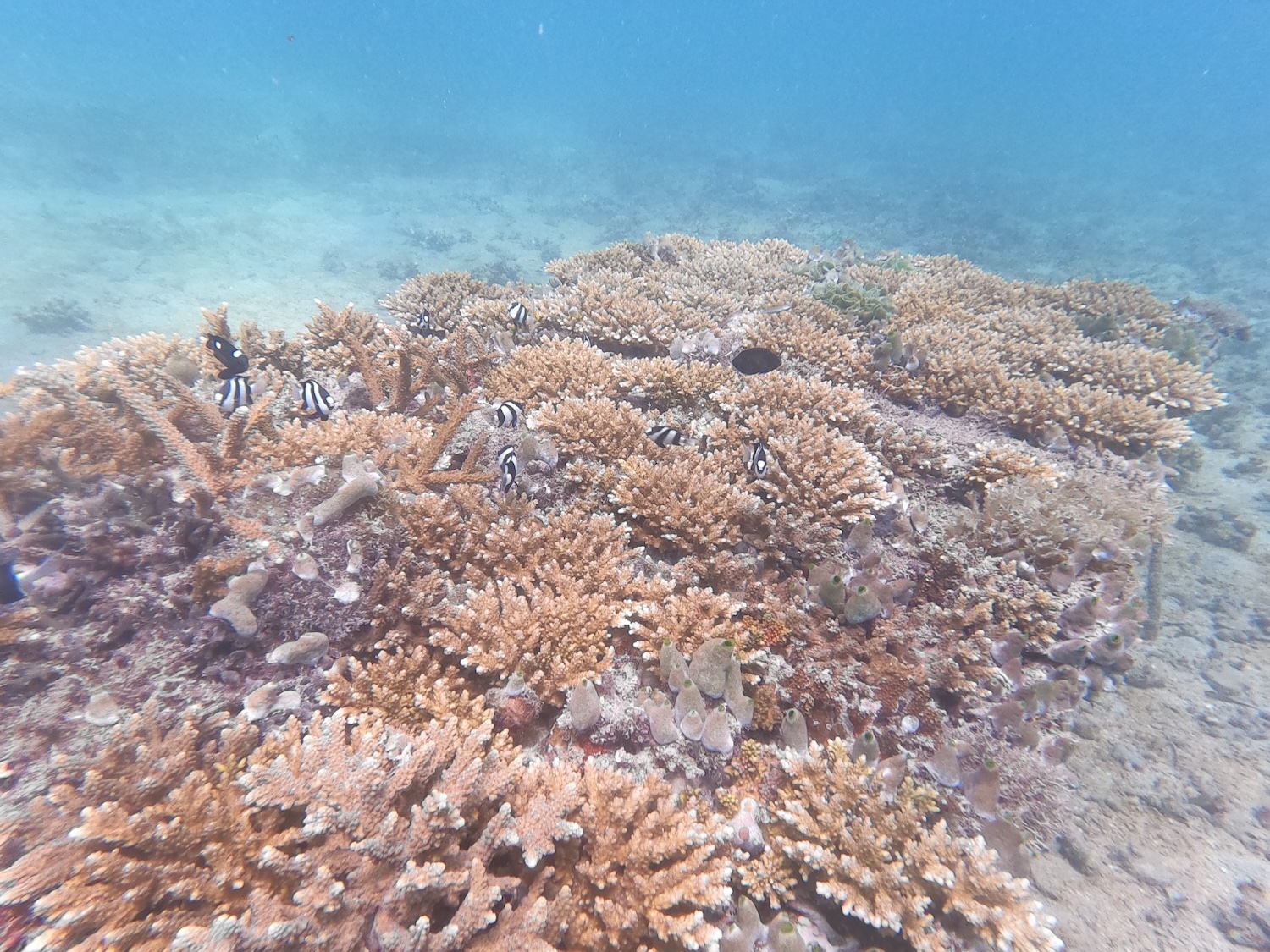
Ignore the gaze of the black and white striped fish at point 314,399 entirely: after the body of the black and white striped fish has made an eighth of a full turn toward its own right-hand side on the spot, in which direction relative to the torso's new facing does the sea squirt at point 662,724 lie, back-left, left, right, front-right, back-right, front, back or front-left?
front

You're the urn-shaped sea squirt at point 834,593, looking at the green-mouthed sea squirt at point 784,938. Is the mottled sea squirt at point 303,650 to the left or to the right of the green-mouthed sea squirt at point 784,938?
right

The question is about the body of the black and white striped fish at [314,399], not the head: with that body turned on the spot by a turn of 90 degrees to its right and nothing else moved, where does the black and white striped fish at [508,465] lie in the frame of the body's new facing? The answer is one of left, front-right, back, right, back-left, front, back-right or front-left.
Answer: front-left

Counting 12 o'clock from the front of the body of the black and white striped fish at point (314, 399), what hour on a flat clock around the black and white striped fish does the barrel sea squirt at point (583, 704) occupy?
The barrel sea squirt is roughly at 2 o'clock from the black and white striped fish.

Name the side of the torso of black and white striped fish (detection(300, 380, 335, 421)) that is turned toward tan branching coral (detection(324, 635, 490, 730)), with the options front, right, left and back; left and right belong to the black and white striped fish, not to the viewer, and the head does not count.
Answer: right

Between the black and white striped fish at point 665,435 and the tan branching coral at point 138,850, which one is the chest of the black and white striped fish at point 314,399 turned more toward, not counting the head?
the black and white striped fish

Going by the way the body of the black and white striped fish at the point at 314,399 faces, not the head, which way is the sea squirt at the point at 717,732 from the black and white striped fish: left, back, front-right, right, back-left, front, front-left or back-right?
front-right

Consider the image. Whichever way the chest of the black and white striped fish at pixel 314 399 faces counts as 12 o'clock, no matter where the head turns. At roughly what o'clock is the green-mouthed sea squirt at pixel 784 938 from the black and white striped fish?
The green-mouthed sea squirt is roughly at 2 o'clock from the black and white striped fish.

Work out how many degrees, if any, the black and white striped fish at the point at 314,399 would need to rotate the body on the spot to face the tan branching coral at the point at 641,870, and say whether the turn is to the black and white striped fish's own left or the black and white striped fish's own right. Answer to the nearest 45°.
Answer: approximately 45° to the black and white striped fish's own right

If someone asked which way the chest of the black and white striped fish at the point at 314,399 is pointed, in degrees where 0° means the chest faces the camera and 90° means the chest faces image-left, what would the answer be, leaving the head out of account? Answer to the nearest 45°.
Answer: approximately 270°

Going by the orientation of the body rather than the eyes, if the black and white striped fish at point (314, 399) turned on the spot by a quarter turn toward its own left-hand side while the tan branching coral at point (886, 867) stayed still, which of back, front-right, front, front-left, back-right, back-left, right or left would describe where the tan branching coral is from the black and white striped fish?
back-right

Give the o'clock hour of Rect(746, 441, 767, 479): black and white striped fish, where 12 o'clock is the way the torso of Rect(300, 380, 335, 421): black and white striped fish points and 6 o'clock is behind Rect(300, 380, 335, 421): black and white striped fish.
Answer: Rect(746, 441, 767, 479): black and white striped fish is roughly at 1 o'clock from Rect(300, 380, 335, 421): black and white striped fish.

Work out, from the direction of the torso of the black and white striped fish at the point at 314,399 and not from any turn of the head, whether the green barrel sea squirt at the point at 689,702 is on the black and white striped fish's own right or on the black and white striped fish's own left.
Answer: on the black and white striped fish's own right

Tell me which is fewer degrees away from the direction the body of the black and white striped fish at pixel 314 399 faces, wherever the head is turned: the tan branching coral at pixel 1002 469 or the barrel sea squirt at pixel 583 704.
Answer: the tan branching coral

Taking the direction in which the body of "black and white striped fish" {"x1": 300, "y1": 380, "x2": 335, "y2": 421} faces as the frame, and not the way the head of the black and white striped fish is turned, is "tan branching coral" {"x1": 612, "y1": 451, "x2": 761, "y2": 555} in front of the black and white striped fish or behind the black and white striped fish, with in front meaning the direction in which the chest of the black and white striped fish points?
in front
